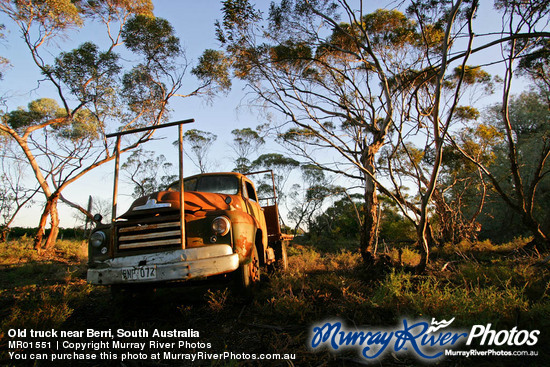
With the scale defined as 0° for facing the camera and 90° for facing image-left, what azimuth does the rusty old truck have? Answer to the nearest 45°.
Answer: approximately 45°
